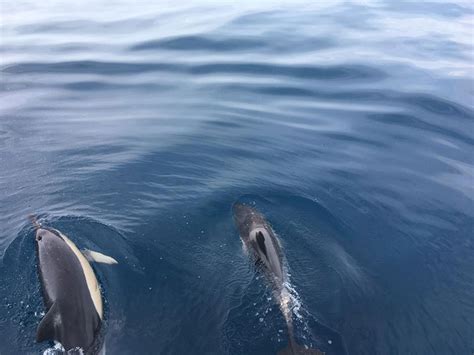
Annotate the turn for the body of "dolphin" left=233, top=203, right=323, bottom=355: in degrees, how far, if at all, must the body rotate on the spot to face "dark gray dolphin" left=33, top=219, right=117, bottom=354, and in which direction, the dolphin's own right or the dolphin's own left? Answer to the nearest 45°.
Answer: approximately 135° to the dolphin's own left

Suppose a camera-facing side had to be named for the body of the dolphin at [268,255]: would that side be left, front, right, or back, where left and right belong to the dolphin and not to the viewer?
back
